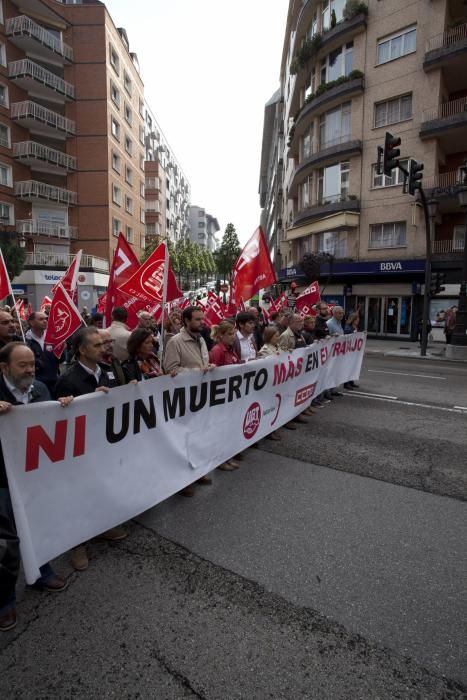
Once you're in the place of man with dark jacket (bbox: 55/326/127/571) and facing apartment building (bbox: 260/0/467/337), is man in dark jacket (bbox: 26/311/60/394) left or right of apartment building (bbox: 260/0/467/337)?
left

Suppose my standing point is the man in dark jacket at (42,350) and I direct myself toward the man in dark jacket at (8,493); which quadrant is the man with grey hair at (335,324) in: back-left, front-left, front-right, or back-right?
back-left

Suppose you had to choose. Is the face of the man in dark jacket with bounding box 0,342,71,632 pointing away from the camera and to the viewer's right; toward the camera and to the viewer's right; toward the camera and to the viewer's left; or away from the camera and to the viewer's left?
toward the camera and to the viewer's right

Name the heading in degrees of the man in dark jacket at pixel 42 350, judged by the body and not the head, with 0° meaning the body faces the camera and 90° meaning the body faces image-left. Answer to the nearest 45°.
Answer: approximately 315°

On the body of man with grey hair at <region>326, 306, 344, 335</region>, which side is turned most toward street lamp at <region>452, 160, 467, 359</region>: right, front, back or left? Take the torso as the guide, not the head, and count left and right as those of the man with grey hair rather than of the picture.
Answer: left

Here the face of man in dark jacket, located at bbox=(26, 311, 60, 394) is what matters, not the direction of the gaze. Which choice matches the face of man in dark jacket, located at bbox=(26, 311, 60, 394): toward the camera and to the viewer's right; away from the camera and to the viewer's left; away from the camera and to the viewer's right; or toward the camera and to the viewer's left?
toward the camera and to the viewer's right

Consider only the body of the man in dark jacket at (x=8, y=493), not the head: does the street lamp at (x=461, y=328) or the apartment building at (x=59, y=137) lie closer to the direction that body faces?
the street lamp

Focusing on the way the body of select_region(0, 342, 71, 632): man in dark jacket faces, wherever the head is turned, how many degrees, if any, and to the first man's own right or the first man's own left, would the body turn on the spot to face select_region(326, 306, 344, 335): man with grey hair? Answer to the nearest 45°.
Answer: approximately 90° to the first man's own left

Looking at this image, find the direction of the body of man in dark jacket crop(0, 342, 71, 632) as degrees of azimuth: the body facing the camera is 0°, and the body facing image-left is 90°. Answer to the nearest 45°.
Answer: approximately 315°
